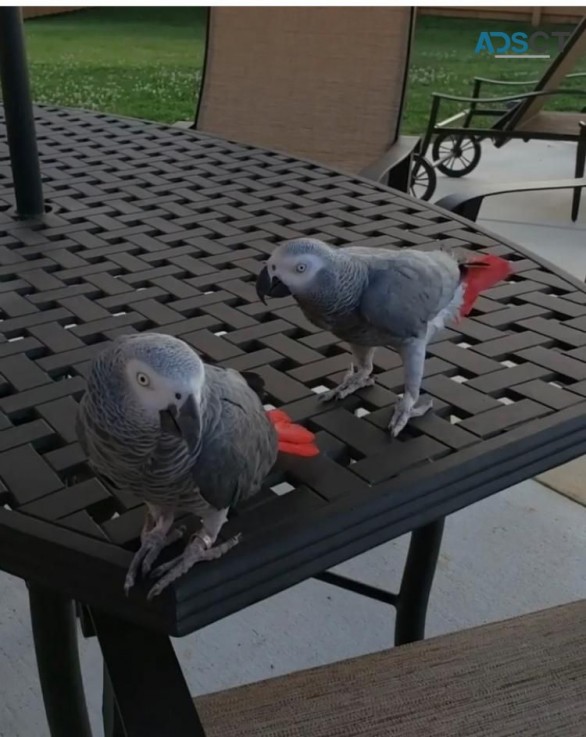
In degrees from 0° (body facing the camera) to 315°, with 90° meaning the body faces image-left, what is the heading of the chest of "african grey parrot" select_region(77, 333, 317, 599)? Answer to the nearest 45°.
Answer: approximately 45°

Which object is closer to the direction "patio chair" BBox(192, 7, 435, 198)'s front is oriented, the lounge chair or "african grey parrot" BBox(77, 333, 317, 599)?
the african grey parrot

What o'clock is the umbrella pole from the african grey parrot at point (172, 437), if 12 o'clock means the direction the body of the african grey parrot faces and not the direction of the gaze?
The umbrella pole is roughly at 4 o'clock from the african grey parrot.

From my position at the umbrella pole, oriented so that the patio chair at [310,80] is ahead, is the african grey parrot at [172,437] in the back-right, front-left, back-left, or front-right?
back-right

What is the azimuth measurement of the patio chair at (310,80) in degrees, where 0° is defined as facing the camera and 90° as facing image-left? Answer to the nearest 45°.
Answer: approximately 45°

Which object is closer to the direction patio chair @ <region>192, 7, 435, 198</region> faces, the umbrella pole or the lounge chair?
the umbrella pole

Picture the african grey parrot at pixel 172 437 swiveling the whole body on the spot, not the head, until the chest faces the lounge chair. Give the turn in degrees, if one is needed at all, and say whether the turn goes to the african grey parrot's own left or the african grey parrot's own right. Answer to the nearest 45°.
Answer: approximately 180°
